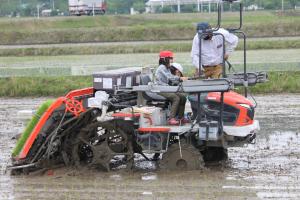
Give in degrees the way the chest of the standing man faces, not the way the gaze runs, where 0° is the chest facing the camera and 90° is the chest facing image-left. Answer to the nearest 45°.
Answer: approximately 0°

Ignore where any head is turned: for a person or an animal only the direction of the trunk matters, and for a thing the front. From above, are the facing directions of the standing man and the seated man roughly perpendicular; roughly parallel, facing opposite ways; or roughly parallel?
roughly perpendicular

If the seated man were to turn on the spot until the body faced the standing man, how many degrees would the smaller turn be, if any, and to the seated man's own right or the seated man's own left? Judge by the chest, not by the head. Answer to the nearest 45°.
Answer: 0° — they already face them

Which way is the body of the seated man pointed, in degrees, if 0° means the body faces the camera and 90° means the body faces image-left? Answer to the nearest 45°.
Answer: approximately 270°

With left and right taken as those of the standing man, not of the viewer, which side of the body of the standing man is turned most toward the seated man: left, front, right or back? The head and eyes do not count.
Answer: right
